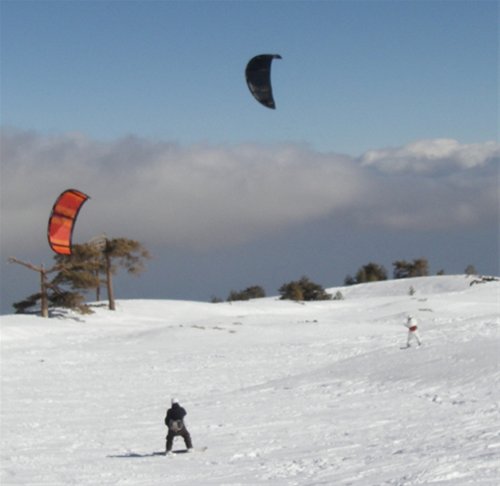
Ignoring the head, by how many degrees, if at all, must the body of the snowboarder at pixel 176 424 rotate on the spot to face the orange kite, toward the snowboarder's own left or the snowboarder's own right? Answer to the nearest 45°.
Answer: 0° — they already face it

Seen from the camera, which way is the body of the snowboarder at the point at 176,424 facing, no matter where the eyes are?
away from the camera
